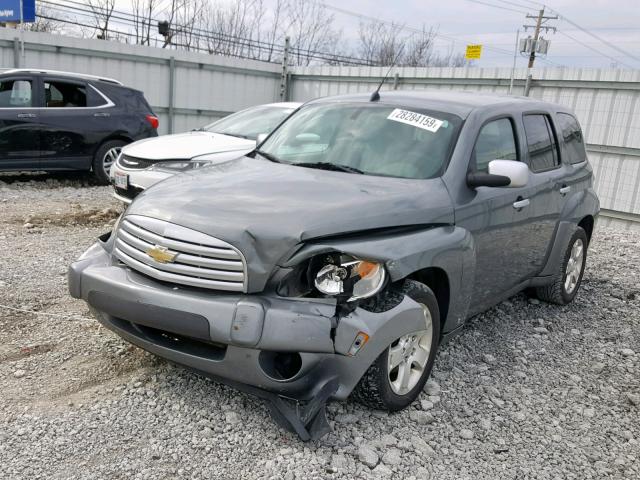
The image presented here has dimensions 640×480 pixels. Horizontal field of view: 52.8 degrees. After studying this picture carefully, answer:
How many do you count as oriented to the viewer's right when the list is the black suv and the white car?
0

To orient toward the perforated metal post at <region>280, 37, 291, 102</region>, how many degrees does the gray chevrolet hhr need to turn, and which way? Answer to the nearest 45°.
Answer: approximately 135° to its right

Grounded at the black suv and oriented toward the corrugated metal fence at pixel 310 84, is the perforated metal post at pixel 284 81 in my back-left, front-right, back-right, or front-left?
front-left

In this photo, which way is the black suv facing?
to the viewer's left

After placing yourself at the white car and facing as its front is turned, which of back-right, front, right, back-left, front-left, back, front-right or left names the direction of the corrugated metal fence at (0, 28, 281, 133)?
back-right

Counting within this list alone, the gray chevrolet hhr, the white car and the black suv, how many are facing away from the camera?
0

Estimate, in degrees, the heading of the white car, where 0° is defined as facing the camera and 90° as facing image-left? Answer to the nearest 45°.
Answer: approximately 45°

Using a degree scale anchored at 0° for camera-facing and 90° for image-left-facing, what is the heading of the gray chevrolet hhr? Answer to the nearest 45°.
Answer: approximately 45°

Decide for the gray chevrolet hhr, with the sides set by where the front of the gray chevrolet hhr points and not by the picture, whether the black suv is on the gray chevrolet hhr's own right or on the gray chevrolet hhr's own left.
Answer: on the gray chevrolet hhr's own right

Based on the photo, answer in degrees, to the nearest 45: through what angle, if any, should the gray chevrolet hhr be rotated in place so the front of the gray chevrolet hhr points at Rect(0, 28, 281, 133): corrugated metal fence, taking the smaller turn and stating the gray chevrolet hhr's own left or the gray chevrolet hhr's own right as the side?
approximately 135° to the gray chevrolet hhr's own right

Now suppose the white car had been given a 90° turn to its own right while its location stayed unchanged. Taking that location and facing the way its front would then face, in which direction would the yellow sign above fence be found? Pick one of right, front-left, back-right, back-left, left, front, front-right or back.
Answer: right

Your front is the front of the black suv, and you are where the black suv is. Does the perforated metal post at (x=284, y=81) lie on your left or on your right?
on your right

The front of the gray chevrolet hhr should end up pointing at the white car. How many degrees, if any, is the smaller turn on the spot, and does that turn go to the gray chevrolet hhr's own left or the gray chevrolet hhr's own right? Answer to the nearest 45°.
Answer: approximately 90° to the gray chevrolet hhr's own right

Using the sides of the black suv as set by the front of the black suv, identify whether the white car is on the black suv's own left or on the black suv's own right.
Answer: on the black suv's own left
